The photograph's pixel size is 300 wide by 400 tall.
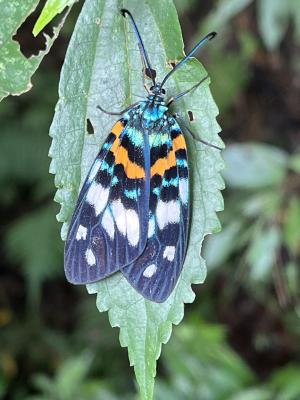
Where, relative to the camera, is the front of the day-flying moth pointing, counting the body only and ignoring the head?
away from the camera

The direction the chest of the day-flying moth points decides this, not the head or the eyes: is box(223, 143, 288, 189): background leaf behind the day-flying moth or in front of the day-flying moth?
in front
